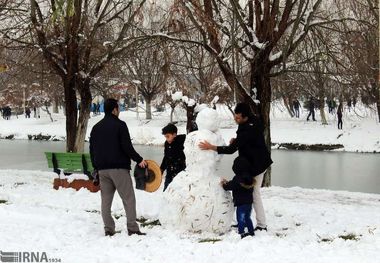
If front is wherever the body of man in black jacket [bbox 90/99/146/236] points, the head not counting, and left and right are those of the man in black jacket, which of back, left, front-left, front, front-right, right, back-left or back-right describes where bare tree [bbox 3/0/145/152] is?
front-left

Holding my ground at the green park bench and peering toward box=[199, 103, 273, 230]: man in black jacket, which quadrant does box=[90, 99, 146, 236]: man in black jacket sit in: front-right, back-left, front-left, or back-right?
front-right

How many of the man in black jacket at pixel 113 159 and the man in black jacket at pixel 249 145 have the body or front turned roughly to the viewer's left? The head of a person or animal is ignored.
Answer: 1

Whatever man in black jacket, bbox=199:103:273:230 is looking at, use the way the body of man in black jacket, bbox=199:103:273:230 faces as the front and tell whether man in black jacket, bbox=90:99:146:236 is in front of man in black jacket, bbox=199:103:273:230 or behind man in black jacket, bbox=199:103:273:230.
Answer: in front

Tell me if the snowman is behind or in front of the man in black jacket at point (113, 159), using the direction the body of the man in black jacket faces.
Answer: in front

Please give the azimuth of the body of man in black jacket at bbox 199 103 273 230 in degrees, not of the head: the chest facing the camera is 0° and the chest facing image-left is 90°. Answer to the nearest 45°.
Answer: approximately 90°

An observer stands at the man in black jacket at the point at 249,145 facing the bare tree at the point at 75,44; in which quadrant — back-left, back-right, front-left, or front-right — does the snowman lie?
front-left

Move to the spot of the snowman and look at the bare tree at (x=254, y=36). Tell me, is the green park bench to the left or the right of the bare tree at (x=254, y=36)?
left

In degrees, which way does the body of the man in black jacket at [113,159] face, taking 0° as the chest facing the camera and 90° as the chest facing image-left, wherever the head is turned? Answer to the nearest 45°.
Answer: approximately 225°

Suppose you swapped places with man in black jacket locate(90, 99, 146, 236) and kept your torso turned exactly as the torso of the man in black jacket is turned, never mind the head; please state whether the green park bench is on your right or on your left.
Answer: on your left

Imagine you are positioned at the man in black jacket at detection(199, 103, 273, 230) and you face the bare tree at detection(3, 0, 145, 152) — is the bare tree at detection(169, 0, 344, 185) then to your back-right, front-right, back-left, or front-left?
front-right

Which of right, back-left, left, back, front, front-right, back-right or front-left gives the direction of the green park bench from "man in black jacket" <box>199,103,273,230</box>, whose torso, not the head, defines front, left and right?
front-right

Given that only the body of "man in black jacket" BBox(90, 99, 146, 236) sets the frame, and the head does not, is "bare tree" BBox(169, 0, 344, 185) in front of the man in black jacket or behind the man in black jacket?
in front
